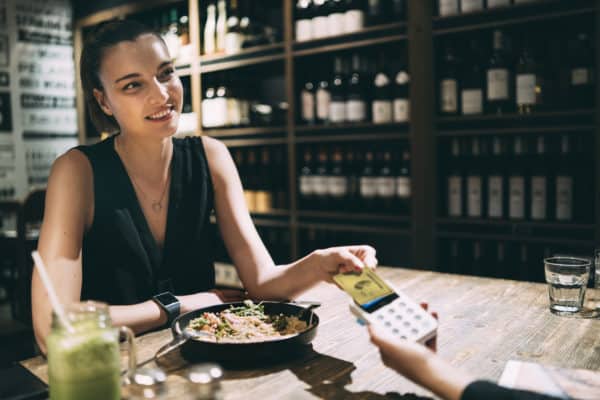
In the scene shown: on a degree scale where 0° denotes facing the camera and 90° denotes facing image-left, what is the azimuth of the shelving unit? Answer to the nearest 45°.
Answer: approximately 45°
